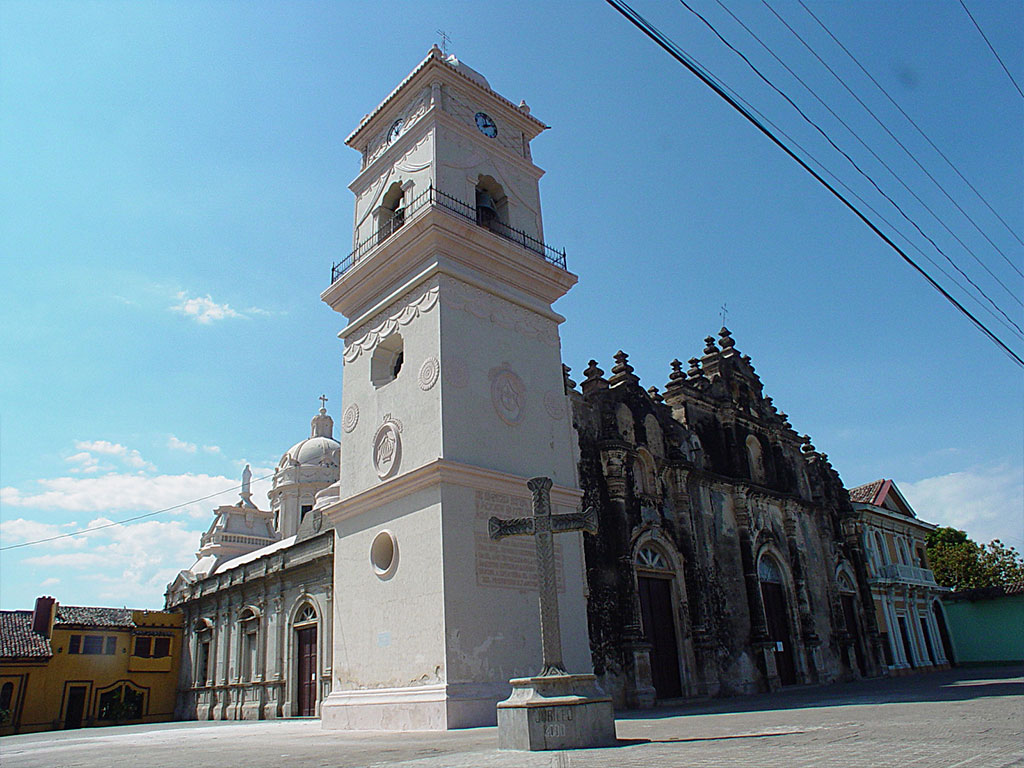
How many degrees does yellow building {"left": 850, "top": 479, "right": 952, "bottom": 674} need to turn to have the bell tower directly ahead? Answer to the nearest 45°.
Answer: approximately 45° to its right

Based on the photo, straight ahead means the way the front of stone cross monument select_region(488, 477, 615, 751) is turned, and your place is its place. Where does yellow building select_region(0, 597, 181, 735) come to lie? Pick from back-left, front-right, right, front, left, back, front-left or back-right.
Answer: back-right

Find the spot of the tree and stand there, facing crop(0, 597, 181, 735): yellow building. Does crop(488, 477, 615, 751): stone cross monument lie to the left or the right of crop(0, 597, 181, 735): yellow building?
left

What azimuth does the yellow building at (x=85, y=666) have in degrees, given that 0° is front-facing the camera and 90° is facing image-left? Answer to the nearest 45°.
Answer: approximately 315°

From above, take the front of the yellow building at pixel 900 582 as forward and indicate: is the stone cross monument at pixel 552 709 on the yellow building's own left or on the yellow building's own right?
on the yellow building's own right
